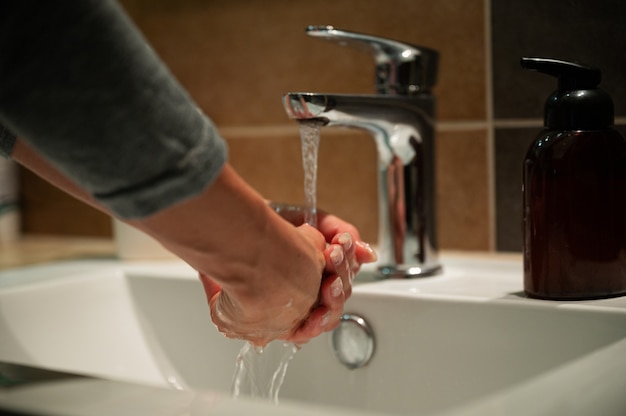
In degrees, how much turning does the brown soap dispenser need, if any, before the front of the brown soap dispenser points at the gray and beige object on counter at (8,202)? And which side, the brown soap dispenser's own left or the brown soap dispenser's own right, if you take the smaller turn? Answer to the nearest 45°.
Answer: approximately 45° to the brown soap dispenser's own right

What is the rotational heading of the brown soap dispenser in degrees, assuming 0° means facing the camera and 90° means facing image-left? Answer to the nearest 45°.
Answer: approximately 90°

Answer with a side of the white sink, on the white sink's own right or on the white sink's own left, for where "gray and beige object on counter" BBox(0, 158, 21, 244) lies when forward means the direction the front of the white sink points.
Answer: on the white sink's own right

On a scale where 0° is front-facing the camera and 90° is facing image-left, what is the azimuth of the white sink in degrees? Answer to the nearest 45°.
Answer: approximately 45°
